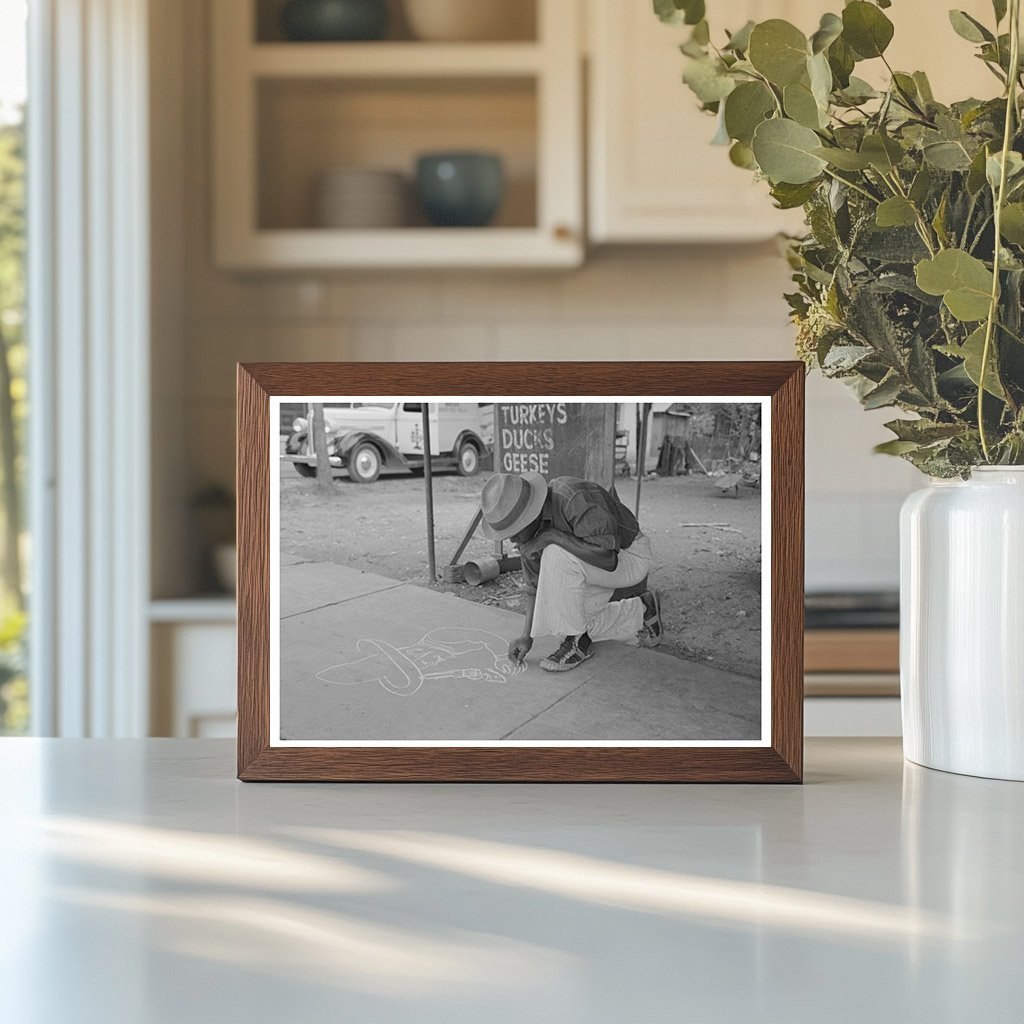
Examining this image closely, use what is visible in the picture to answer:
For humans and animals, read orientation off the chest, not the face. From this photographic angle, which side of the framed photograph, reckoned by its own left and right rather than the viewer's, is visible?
front

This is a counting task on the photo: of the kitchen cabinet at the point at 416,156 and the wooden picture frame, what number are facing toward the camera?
2

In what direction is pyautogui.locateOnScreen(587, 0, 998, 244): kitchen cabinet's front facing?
toward the camera

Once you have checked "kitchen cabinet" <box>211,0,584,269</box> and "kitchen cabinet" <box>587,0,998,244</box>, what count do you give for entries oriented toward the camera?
2

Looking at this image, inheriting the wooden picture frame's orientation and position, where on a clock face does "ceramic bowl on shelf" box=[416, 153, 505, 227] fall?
The ceramic bowl on shelf is roughly at 6 o'clock from the wooden picture frame.

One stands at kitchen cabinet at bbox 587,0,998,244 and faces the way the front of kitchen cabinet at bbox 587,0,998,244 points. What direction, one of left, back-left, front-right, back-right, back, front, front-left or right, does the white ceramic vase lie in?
front

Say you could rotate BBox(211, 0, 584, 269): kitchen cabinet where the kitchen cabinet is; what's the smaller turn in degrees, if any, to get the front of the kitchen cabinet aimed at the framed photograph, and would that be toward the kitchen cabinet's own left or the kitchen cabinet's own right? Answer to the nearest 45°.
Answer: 0° — it already faces it

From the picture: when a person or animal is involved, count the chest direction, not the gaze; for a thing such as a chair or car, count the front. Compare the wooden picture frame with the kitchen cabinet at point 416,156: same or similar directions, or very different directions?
same or similar directions

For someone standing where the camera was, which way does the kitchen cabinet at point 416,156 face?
facing the viewer

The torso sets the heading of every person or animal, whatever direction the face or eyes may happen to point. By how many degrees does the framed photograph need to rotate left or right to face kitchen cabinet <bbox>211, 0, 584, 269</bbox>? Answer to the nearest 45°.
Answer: approximately 180°
